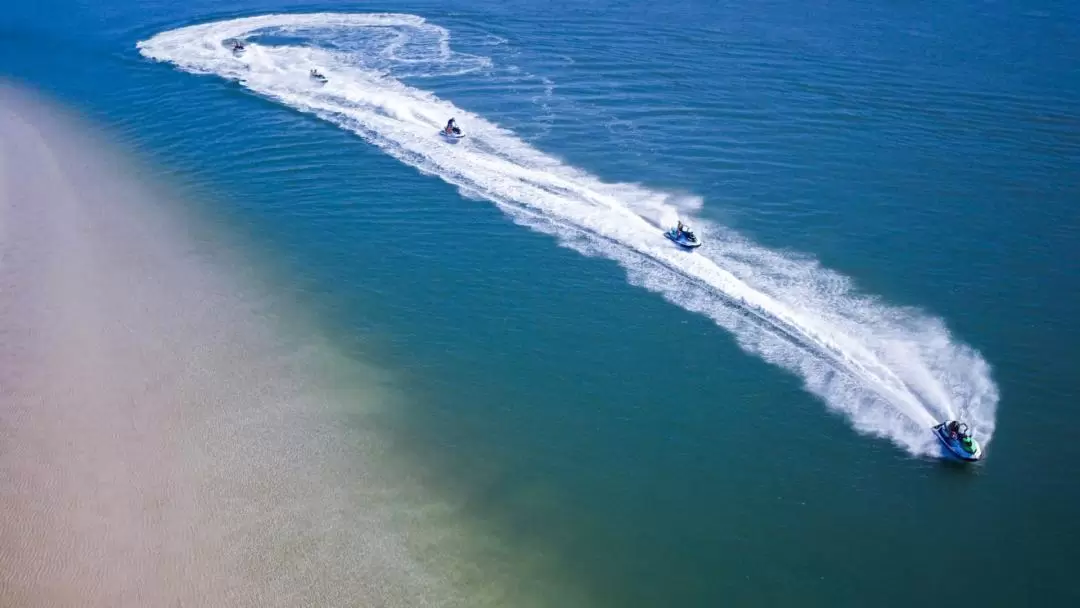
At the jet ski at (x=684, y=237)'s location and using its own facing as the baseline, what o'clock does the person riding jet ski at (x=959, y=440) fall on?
The person riding jet ski is roughly at 12 o'clock from the jet ski.

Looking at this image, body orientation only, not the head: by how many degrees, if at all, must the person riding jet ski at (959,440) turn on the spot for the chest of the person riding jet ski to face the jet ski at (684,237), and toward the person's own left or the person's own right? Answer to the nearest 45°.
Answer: approximately 180°

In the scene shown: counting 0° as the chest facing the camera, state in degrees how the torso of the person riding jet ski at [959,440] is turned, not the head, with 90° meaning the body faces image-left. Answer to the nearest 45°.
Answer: approximately 315°

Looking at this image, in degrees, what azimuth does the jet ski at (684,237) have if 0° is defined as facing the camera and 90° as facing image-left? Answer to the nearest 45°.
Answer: approximately 315°

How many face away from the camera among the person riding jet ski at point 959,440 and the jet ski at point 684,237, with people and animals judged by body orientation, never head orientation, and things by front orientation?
0
